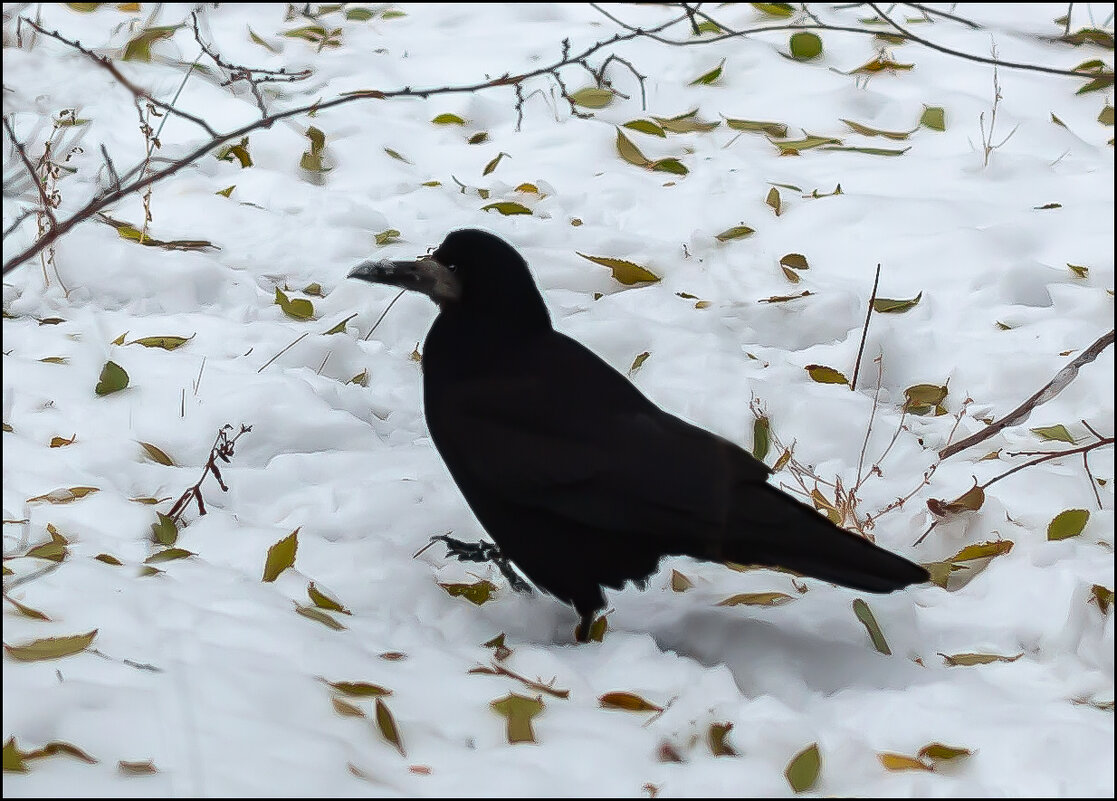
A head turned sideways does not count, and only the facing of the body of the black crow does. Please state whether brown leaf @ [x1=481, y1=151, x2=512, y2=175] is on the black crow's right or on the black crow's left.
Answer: on the black crow's right

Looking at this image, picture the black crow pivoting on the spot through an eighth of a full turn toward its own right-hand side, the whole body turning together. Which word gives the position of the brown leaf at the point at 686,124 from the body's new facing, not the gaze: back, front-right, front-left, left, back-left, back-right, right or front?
front-right

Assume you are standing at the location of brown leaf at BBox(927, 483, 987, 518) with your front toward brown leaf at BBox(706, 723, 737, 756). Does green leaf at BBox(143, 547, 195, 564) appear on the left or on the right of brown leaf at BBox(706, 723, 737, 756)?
right

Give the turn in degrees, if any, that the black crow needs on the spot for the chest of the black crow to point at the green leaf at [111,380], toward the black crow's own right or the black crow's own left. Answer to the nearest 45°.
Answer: approximately 45° to the black crow's own right

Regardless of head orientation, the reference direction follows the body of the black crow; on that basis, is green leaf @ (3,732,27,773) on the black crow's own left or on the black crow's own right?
on the black crow's own left

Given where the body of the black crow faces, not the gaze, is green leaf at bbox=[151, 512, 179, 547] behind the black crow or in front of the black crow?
in front

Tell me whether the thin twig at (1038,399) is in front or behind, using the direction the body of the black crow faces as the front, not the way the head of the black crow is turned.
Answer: behind

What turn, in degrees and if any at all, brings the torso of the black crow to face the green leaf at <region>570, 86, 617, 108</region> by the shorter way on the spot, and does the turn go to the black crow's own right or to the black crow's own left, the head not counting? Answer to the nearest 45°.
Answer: approximately 90° to the black crow's own right

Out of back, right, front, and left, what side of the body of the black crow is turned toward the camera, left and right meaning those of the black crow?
left

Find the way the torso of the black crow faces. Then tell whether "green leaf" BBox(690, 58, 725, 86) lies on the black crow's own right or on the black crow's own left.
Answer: on the black crow's own right

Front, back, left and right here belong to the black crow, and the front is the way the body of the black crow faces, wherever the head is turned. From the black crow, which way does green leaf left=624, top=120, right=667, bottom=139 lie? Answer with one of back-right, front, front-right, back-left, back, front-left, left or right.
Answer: right

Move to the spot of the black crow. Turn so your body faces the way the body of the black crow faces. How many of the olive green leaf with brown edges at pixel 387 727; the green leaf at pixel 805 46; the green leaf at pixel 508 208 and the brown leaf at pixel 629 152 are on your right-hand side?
3
